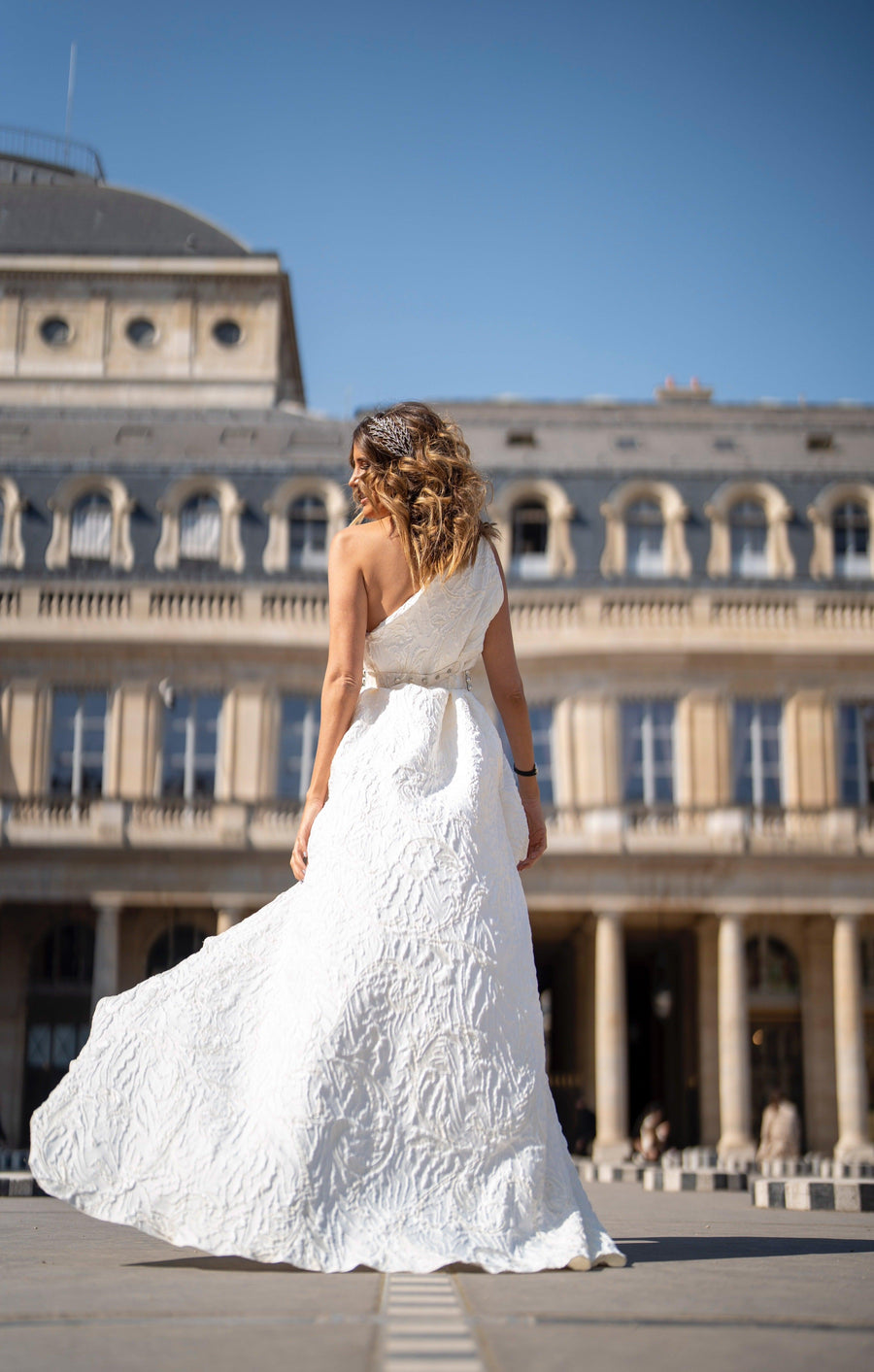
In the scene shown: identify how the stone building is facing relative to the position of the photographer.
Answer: facing the viewer

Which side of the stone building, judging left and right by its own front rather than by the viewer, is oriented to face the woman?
front
